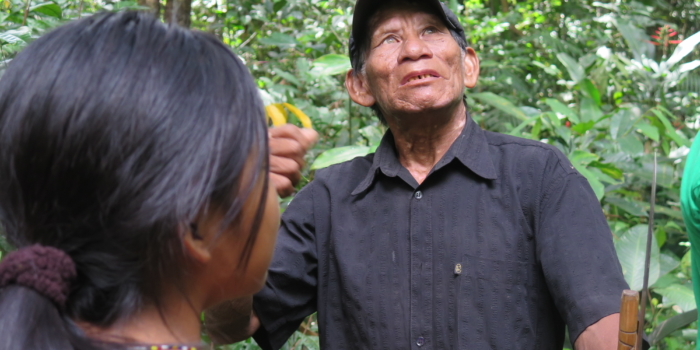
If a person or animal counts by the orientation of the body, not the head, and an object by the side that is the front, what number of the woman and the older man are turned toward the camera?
1

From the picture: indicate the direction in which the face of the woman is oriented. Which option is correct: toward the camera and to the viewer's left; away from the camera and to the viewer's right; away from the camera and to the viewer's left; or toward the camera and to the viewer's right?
away from the camera and to the viewer's right

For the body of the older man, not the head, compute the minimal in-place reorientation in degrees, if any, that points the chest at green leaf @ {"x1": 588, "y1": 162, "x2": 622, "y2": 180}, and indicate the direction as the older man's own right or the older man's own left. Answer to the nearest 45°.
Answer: approximately 135° to the older man's own left

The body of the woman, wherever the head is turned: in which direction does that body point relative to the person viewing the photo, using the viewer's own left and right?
facing away from the viewer and to the right of the viewer

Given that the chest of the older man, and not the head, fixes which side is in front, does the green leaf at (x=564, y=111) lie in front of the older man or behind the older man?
behind

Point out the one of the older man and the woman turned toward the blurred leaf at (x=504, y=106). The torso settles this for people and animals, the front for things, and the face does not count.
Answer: the woman

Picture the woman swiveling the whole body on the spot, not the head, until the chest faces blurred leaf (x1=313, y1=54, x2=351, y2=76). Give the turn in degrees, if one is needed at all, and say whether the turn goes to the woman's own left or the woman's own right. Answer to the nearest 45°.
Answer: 0° — they already face it

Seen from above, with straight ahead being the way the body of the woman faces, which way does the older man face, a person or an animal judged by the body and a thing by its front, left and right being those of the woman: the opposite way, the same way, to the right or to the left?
the opposite way

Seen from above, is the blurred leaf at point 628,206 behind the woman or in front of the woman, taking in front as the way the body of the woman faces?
in front

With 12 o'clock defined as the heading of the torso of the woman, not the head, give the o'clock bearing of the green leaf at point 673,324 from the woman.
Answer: The green leaf is roughly at 1 o'clock from the woman.

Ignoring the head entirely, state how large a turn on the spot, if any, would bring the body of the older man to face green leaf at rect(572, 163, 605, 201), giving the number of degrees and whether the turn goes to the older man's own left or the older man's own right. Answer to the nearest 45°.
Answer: approximately 135° to the older man's own left

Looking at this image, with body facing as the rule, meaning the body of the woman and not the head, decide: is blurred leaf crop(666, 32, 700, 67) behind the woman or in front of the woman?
in front

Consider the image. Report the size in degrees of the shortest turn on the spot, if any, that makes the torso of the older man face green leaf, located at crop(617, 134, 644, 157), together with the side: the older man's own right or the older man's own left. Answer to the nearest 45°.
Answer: approximately 135° to the older man's own left
